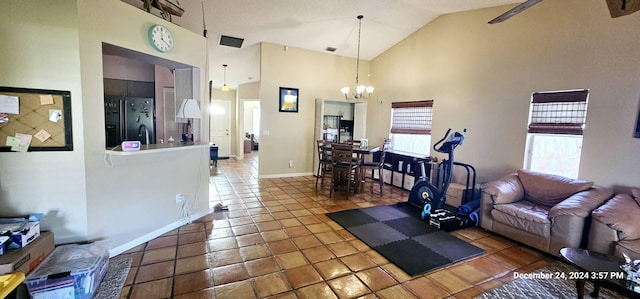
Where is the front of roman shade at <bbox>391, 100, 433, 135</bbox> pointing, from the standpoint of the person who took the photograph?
facing the viewer and to the left of the viewer

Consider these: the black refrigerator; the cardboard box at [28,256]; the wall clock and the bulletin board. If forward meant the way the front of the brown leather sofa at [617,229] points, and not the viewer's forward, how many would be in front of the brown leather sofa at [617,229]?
4

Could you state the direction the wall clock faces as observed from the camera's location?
facing the viewer and to the right of the viewer

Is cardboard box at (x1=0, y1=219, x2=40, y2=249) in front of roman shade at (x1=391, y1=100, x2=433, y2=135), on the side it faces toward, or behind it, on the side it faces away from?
in front

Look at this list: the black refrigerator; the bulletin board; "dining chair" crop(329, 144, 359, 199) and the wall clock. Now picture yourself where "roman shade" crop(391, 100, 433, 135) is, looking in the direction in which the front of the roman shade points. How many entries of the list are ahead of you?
4

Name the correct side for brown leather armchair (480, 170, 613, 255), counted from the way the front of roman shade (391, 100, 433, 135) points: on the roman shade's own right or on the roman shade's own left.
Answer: on the roman shade's own left

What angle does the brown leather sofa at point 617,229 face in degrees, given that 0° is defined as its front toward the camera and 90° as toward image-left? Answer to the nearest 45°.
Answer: approximately 45°

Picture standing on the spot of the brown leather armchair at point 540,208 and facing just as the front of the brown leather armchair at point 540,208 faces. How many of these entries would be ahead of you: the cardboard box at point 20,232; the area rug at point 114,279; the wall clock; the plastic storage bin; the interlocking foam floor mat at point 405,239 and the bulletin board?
6

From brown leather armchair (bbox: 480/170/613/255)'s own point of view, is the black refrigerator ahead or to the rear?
ahead

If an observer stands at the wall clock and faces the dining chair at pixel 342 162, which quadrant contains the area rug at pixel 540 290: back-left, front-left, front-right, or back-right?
front-right

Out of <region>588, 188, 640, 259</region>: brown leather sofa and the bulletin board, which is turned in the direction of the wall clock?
the brown leather sofa

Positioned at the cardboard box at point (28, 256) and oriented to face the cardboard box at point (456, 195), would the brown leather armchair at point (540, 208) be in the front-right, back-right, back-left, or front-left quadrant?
front-right

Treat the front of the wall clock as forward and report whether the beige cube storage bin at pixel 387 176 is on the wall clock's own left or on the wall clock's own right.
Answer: on the wall clock's own left

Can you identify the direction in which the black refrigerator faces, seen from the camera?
facing the viewer

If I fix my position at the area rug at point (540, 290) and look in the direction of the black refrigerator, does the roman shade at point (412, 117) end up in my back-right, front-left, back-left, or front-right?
front-right

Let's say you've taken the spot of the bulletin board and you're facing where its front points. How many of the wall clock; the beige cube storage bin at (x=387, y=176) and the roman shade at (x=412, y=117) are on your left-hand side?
3
